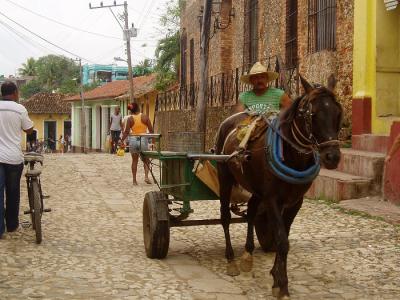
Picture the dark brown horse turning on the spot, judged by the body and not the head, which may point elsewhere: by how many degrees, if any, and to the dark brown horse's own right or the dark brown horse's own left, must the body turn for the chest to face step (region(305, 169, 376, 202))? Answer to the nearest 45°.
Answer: approximately 135° to the dark brown horse's own left

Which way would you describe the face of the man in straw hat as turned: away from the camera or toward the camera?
toward the camera

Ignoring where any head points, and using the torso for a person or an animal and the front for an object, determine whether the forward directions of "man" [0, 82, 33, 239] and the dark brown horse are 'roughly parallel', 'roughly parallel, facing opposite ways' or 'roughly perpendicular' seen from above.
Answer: roughly parallel, facing opposite ways

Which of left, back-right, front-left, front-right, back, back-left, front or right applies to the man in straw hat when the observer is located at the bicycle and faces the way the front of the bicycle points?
back-right

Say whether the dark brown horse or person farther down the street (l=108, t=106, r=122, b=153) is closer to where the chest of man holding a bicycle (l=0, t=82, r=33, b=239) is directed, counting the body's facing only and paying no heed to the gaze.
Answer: the person farther down the street

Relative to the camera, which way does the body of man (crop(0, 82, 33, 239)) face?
away from the camera

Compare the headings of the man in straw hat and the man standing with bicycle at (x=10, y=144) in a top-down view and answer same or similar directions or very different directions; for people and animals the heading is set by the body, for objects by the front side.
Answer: very different directions

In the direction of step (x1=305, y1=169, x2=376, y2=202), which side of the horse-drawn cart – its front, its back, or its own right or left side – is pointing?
left

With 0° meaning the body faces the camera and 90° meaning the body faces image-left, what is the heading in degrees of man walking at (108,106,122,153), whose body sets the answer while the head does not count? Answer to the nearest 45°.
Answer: approximately 0°

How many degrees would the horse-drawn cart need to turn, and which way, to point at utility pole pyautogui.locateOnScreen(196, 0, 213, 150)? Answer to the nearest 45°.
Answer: approximately 135° to its left

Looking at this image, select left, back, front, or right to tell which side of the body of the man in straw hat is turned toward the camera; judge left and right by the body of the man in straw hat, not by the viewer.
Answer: front

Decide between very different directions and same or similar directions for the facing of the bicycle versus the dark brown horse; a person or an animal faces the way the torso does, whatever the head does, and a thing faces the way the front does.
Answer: very different directions

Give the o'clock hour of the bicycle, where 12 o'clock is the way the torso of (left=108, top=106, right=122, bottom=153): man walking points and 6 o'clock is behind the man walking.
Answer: The bicycle is roughly at 12 o'clock from the man walking.

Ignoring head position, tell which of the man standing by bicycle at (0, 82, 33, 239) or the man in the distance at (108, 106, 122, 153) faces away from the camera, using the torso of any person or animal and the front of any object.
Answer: the man standing by bicycle at (0, 82, 33, 239)

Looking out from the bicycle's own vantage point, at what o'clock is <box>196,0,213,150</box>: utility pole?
The utility pole is roughly at 1 o'clock from the bicycle.
